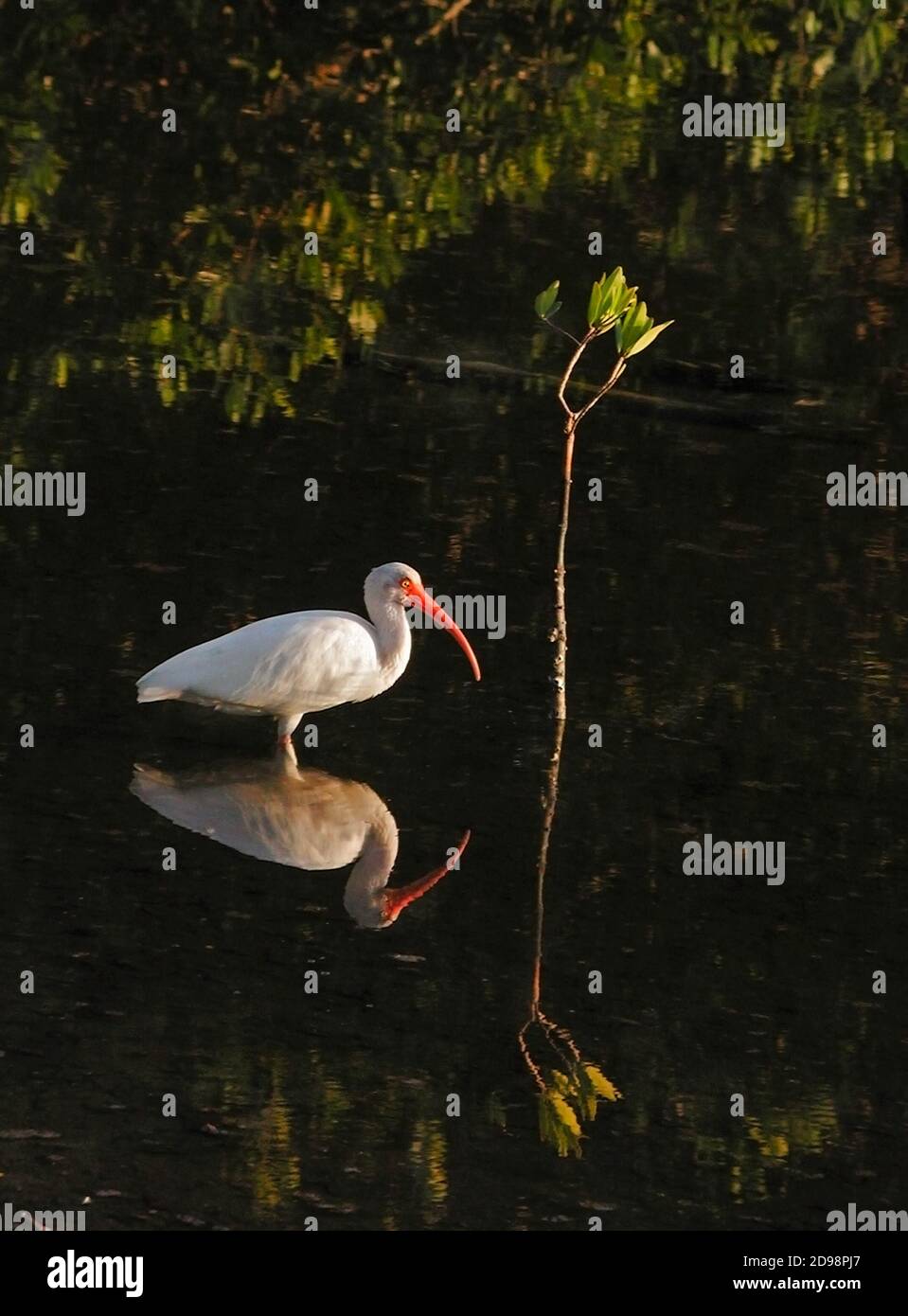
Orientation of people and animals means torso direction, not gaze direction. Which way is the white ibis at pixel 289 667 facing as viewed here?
to the viewer's right
